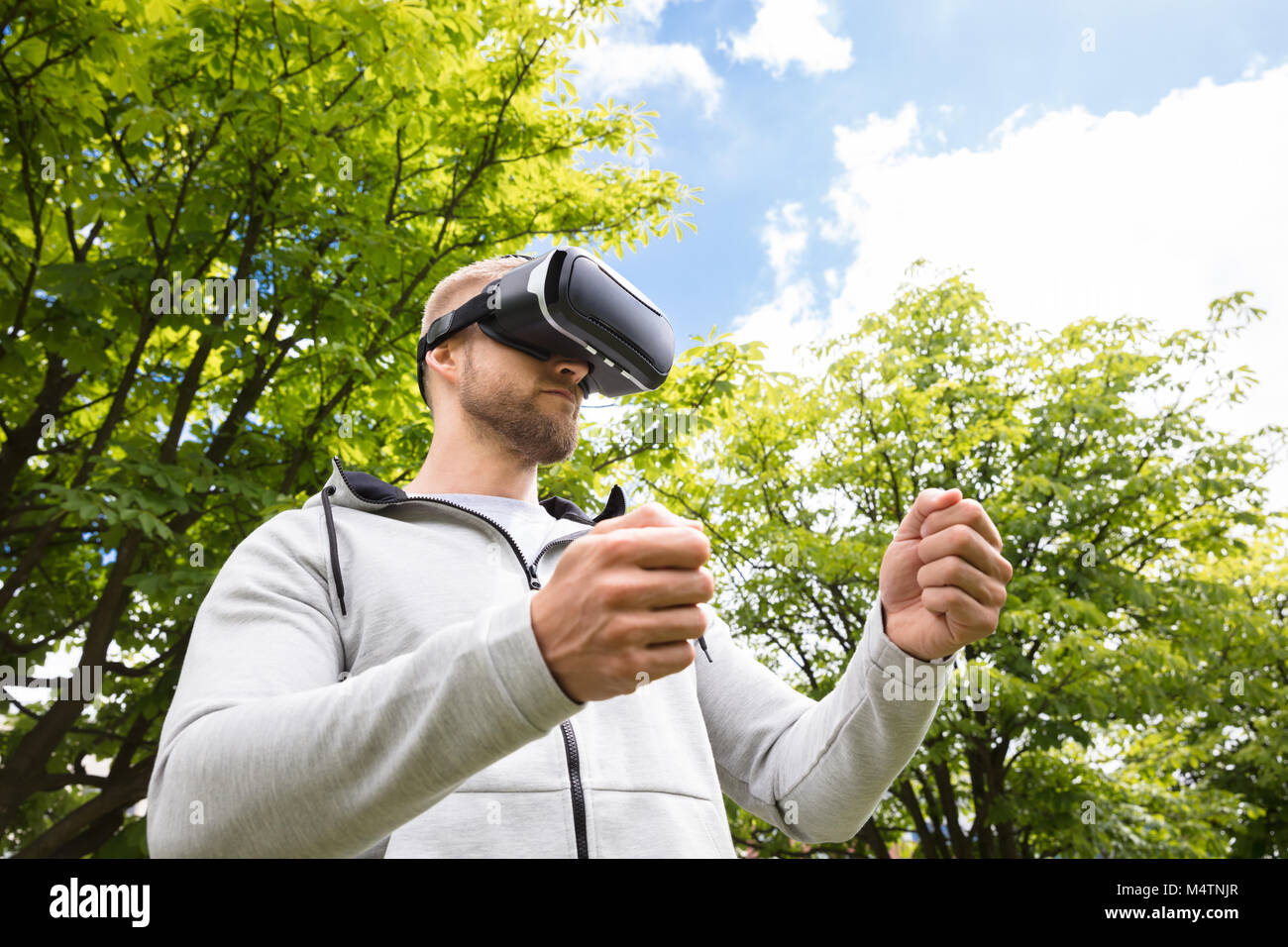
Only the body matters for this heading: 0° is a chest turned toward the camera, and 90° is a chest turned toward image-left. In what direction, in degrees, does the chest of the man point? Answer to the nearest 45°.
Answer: approximately 315°

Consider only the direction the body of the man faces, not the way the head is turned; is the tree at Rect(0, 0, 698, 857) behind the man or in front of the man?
behind
